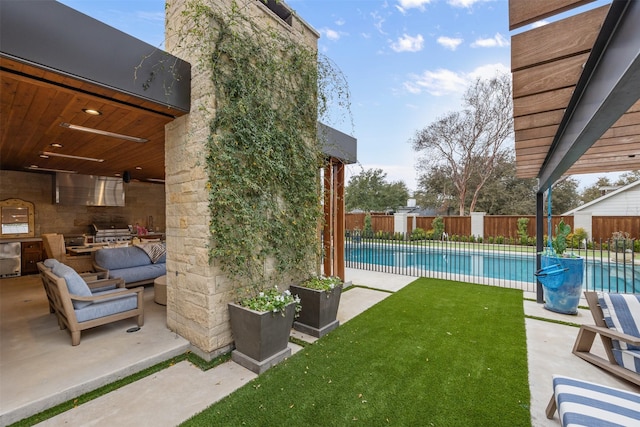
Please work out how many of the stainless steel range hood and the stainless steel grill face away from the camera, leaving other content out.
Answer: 0

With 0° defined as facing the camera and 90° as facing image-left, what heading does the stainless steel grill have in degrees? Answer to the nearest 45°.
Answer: approximately 315°

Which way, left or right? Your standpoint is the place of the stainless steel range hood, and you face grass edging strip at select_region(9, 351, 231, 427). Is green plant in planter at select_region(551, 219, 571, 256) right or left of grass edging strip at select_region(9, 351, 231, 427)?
left

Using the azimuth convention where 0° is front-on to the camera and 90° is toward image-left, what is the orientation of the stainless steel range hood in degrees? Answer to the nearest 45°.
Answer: approximately 315°
